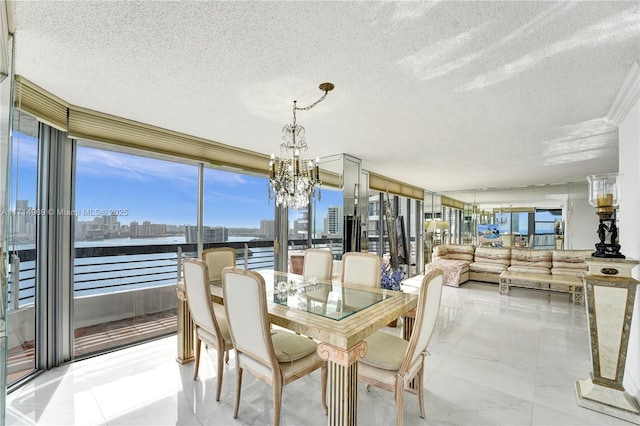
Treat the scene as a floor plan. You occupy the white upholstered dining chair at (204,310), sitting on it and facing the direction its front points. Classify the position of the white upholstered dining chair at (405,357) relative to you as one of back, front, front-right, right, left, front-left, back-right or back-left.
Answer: right

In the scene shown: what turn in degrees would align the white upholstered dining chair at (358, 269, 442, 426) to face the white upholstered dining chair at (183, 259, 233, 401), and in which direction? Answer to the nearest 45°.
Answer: approximately 45° to its left

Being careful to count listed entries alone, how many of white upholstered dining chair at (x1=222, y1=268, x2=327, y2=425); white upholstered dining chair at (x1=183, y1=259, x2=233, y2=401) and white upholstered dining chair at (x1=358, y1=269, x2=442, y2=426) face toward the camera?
0

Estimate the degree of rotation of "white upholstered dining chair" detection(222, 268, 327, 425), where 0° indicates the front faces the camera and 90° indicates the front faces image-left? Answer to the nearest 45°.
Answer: approximately 225°

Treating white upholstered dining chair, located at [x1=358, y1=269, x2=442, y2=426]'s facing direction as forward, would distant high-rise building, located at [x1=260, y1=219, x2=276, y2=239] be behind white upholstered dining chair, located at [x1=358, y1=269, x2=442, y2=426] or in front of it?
in front

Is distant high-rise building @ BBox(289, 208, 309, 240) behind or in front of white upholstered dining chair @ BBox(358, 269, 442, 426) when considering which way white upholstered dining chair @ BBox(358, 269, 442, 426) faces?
in front

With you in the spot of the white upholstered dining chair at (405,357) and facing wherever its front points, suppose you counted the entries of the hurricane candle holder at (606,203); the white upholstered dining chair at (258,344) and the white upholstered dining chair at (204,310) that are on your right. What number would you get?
1

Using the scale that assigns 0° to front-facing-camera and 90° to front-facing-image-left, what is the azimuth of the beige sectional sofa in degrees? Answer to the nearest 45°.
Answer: approximately 0°

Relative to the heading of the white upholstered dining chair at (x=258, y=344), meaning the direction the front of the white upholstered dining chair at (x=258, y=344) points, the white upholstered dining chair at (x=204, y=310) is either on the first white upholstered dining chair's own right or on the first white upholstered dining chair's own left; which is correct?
on the first white upholstered dining chair's own left

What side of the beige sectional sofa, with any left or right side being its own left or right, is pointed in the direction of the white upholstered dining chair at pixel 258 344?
front

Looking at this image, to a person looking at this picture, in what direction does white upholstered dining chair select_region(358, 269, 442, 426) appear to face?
facing away from the viewer and to the left of the viewer

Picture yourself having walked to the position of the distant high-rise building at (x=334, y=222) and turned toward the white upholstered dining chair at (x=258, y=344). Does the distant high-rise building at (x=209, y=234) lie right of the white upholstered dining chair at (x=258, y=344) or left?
right

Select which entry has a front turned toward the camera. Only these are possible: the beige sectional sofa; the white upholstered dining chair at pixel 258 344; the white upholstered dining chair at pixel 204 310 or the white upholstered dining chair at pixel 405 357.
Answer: the beige sectional sofa

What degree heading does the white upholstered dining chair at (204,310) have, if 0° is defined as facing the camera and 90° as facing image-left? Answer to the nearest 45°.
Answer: approximately 225°

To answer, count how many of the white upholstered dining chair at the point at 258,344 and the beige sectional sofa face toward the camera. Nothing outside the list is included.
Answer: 1

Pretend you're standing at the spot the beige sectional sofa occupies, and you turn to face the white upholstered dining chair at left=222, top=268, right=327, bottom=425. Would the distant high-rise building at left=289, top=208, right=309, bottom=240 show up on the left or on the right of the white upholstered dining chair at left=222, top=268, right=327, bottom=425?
right
